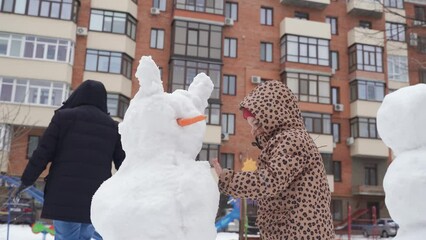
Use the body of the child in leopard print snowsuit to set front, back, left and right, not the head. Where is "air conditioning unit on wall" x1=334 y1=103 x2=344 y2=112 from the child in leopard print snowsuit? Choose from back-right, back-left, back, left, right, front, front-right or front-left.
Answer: right

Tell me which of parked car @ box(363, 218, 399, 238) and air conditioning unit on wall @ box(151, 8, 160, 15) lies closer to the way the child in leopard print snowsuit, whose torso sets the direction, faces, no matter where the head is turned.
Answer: the air conditioning unit on wall

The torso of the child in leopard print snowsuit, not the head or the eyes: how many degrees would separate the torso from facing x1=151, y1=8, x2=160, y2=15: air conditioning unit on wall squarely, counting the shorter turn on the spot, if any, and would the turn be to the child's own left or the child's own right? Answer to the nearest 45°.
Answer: approximately 90° to the child's own right

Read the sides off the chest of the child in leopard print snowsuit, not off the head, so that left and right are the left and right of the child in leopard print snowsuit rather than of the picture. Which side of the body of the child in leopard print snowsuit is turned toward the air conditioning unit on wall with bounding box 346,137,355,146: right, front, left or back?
right

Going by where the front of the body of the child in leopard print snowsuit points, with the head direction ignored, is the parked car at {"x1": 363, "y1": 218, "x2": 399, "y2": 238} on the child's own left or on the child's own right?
on the child's own right

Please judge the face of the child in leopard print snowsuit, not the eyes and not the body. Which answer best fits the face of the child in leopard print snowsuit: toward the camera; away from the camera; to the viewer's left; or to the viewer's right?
to the viewer's left

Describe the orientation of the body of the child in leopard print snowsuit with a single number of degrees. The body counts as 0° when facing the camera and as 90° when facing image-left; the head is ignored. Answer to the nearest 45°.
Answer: approximately 90°

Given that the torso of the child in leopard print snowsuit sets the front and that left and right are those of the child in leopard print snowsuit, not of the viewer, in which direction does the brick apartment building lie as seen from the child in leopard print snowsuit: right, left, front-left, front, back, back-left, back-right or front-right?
right
